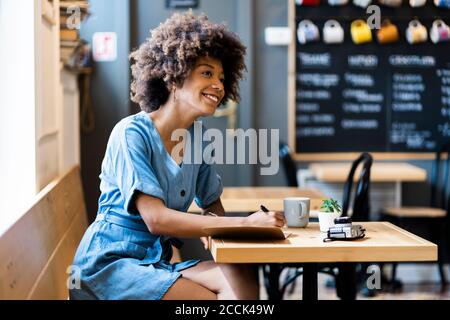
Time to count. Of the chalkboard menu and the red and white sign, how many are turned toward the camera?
2

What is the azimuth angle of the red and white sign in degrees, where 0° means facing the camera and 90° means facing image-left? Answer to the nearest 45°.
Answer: approximately 0°

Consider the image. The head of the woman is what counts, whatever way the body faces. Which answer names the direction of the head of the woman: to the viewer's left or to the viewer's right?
to the viewer's right

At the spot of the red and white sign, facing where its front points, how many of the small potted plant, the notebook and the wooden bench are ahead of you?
3

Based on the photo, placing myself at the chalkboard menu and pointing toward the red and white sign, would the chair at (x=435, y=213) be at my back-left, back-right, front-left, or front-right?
back-left

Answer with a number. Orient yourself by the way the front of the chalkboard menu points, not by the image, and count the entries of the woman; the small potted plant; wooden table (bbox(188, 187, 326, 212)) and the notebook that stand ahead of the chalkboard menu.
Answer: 4

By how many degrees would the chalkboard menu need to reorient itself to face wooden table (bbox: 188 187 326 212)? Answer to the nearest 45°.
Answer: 0° — it already faces it

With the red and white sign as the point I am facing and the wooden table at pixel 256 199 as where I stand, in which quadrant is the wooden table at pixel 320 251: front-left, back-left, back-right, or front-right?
back-left

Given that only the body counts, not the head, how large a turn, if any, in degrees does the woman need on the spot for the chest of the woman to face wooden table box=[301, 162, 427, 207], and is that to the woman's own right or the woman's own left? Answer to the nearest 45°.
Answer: approximately 90° to the woman's own left

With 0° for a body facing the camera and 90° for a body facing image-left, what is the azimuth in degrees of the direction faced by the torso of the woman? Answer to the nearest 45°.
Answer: approximately 315°
